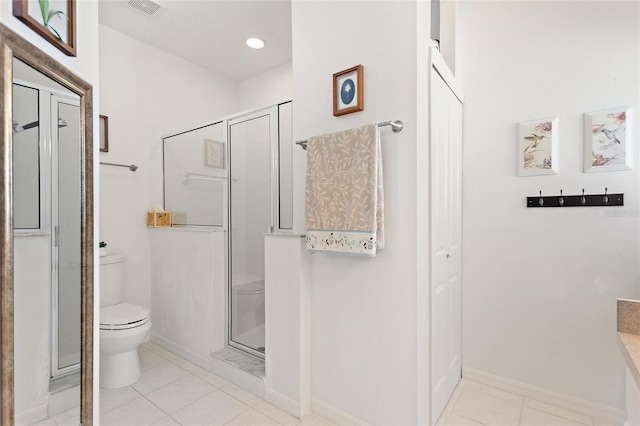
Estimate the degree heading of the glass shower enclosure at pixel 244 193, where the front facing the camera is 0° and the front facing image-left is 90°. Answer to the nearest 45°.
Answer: approximately 45°

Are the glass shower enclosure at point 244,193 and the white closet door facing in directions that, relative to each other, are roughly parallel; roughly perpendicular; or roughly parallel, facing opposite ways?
roughly perpendicular
